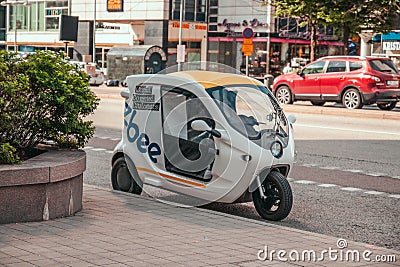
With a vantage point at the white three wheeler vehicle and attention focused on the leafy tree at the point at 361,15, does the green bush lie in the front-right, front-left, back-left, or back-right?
back-left

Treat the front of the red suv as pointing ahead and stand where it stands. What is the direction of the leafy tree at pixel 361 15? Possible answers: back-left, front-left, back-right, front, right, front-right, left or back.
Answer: front-right

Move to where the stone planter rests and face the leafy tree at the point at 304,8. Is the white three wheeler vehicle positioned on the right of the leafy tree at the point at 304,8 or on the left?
right

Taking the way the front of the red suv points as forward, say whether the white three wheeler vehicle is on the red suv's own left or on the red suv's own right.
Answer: on the red suv's own left

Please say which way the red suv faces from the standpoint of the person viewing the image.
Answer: facing away from the viewer and to the left of the viewer

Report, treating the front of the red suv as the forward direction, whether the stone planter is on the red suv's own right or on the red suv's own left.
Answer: on the red suv's own left

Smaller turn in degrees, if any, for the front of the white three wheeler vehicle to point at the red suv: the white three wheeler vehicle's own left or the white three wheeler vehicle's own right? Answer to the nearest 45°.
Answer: approximately 135° to the white three wheeler vehicle's own left

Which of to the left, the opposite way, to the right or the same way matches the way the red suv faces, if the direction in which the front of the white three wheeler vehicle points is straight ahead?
the opposite way

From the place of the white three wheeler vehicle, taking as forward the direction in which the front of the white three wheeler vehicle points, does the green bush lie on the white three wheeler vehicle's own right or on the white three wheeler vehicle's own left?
on the white three wheeler vehicle's own right

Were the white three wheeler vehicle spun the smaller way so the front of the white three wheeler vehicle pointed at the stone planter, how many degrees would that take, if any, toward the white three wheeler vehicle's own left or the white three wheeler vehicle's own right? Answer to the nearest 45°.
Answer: approximately 90° to the white three wheeler vehicle's own right

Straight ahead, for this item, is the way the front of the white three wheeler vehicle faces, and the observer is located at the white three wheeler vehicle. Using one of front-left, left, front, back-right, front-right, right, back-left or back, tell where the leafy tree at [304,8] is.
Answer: back-left
